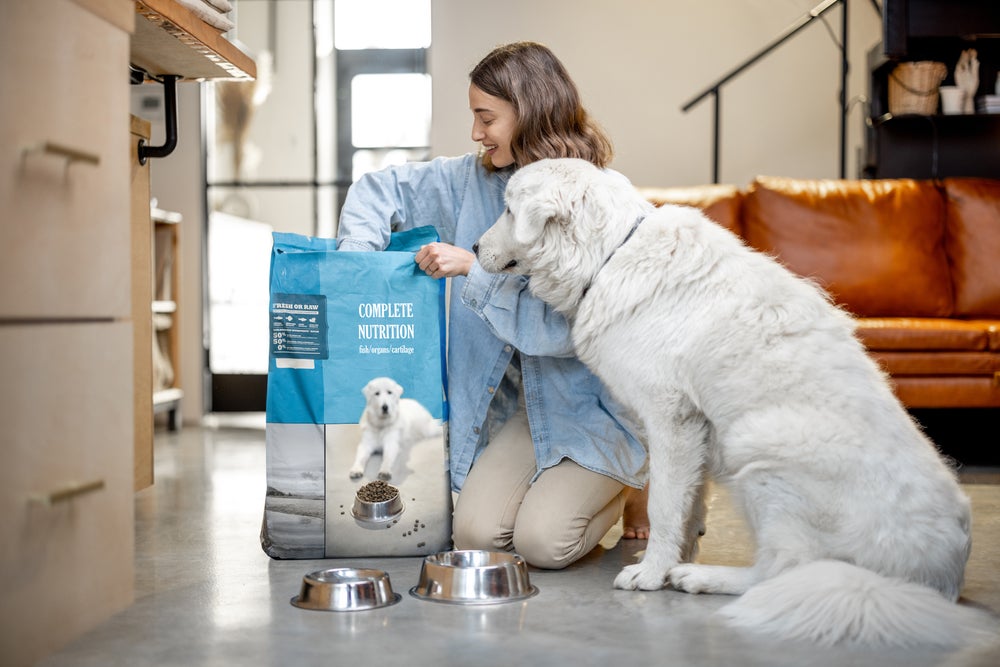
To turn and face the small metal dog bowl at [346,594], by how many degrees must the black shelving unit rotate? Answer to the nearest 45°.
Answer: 0° — it already faces it

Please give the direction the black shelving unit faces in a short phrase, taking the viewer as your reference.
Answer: facing the viewer

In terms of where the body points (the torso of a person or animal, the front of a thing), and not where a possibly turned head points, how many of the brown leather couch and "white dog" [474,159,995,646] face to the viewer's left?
1

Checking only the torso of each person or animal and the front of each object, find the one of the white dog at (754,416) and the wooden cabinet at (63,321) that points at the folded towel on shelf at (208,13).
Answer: the white dog

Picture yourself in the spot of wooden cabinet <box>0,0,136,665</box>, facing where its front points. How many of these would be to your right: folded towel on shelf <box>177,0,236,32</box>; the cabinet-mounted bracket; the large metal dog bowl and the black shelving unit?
0

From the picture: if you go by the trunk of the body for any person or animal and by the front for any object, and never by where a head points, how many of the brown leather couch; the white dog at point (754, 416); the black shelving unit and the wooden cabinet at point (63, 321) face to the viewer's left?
1

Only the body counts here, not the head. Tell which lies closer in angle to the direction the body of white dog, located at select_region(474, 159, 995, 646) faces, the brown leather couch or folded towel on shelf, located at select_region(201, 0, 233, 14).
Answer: the folded towel on shelf

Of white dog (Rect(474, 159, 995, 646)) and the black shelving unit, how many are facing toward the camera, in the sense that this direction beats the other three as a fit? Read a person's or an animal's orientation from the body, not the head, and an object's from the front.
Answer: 1

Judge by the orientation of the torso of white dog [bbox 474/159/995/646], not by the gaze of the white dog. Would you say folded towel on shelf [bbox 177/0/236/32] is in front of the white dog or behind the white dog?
in front

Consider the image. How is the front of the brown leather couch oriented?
toward the camera

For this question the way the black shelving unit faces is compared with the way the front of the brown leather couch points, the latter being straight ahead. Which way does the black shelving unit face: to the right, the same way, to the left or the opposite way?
the same way

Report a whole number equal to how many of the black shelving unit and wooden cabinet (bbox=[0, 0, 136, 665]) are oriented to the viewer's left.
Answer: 0

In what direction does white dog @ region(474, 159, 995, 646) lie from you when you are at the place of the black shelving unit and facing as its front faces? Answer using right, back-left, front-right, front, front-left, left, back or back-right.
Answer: front

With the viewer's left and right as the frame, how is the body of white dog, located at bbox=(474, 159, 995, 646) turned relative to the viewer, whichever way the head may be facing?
facing to the left of the viewer

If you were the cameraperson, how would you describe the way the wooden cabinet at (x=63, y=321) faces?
facing the viewer and to the right of the viewer
